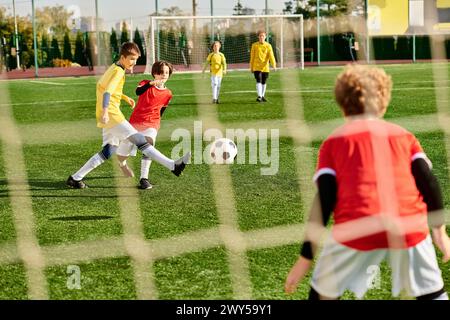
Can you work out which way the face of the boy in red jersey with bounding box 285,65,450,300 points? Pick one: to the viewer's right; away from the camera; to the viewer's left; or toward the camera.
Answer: away from the camera

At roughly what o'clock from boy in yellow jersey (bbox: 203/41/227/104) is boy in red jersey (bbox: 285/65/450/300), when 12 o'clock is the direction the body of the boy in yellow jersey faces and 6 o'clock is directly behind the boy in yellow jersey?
The boy in red jersey is roughly at 12 o'clock from the boy in yellow jersey.

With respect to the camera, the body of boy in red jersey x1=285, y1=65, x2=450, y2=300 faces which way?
away from the camera

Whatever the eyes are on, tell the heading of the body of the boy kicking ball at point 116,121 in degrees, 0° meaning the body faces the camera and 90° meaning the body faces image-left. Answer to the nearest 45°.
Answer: approximately 270°

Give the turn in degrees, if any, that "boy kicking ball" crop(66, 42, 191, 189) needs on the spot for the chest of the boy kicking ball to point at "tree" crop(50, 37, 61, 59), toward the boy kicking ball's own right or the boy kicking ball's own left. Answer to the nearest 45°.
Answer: approximately 90° to the boy kicking ball's own left

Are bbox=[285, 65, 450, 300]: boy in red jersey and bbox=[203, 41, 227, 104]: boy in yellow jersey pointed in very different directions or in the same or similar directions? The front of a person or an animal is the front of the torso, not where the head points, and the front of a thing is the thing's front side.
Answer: very different directions

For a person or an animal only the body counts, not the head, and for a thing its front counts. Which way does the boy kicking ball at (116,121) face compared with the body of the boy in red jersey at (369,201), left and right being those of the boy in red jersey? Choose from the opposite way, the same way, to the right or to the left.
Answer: to the right

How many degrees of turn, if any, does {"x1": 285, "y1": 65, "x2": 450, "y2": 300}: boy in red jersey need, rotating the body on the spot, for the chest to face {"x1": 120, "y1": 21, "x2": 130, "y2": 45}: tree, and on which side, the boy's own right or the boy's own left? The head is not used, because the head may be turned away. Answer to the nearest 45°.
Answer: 0° — they already face it

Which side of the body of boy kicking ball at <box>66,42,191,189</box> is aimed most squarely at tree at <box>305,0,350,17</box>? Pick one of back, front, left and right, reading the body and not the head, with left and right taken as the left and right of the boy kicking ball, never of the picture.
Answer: left

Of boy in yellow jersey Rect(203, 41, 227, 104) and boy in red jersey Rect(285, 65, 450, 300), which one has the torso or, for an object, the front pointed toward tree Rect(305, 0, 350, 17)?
the boy in red jersey

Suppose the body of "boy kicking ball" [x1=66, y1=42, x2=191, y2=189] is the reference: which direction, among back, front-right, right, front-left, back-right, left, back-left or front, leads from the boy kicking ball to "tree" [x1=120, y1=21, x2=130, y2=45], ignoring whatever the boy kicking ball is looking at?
left
